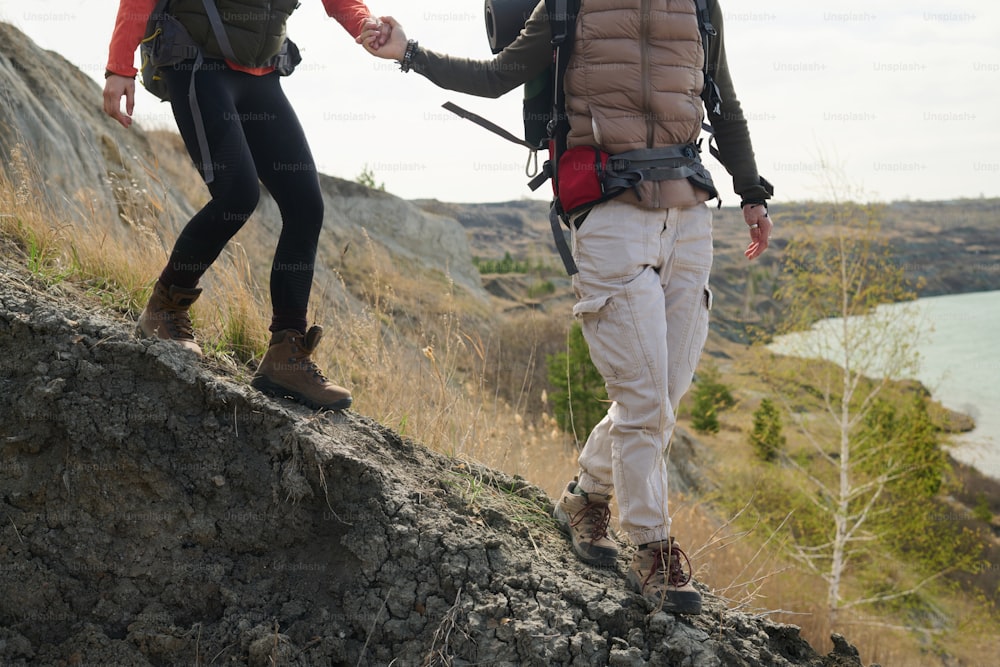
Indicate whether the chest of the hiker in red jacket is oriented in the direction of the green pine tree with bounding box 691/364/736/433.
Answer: no

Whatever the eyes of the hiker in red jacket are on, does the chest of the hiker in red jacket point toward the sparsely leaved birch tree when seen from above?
no

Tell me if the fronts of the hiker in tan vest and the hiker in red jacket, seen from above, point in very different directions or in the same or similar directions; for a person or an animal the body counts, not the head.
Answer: same or similar directions

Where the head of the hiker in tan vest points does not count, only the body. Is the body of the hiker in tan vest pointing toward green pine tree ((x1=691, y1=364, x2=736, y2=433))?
no

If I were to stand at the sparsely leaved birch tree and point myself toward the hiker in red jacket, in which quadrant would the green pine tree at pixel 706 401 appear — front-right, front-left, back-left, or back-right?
back-right
